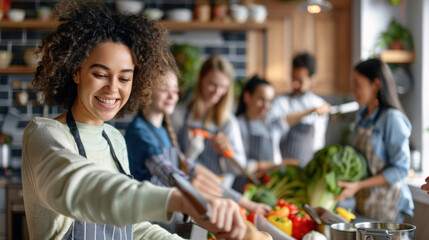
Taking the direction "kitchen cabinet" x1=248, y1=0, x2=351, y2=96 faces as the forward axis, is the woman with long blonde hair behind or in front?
in front

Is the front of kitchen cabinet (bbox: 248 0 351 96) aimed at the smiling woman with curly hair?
yes

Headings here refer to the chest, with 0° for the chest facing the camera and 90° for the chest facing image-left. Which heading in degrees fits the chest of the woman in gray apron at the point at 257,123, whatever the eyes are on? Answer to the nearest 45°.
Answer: approximately 315°

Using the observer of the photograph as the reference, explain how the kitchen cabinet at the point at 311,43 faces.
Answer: facing the viewer

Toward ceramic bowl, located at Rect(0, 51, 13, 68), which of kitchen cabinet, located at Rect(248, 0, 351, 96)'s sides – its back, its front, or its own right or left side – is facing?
right

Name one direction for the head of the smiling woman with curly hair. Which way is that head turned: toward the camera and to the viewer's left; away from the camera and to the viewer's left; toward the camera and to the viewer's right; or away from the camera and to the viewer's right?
toward the camera and to the viewer's right

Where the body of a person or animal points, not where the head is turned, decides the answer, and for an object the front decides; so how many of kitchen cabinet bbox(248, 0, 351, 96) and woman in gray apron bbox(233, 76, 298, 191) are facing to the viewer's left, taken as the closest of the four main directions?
0

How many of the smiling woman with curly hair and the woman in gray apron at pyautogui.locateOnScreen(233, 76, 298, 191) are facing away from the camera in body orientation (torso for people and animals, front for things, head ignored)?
0

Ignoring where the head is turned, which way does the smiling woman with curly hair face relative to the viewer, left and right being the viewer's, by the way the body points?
facing the viewer and to the right of the viewer

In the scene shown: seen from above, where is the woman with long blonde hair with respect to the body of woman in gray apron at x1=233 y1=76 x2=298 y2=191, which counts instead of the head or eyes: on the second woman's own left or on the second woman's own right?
on the second woman's own right

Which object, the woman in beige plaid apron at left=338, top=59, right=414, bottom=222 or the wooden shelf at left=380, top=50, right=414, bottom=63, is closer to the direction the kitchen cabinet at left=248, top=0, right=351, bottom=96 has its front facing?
the woman in beige plaid apron

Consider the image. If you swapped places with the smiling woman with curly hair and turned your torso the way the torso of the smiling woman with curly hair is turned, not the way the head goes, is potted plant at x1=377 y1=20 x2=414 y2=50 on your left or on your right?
on your left
